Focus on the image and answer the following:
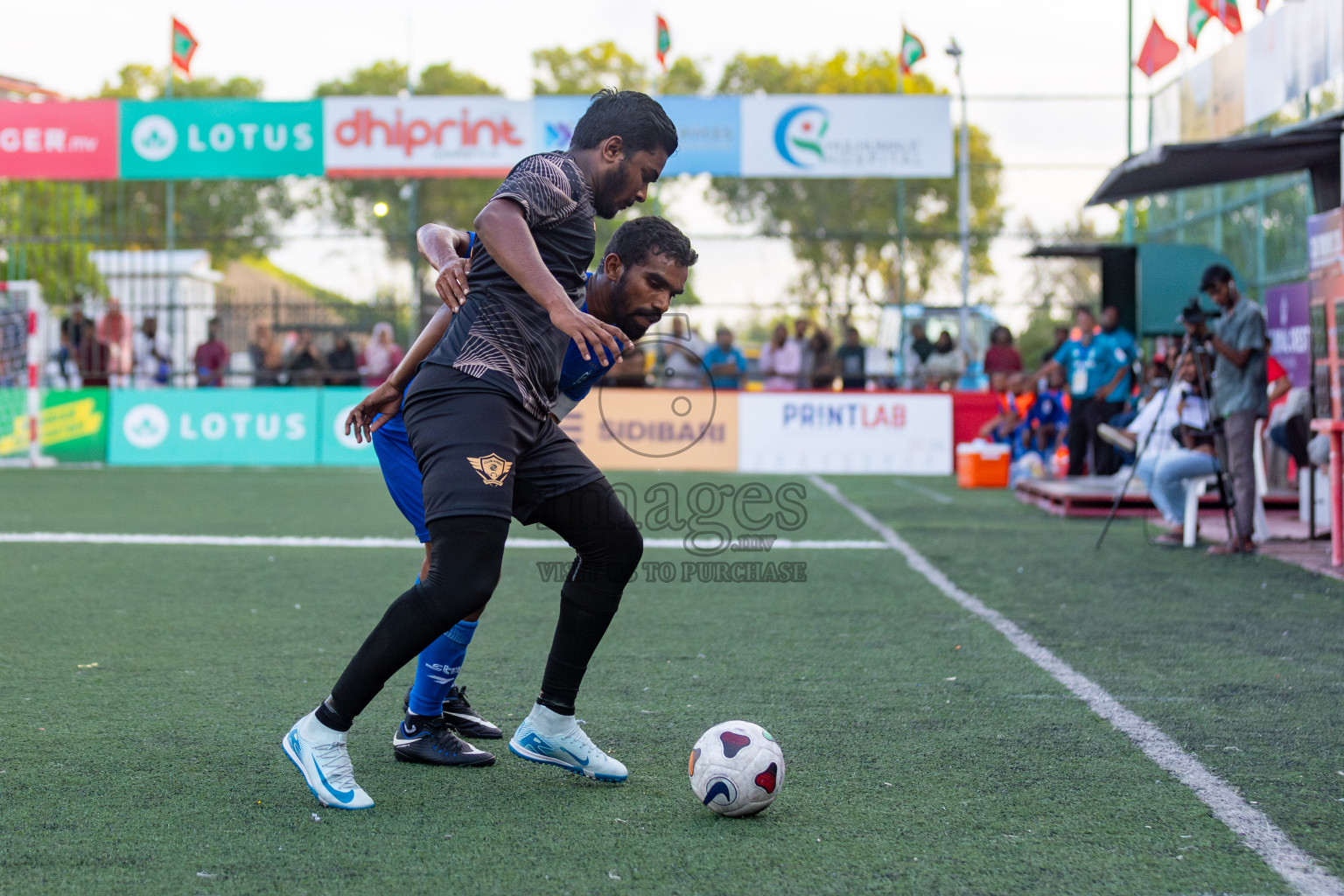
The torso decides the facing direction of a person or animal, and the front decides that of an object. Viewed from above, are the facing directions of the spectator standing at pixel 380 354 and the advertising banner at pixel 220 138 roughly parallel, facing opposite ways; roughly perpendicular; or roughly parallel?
roughly parallel

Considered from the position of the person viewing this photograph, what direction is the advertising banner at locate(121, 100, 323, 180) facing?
facing the viewer

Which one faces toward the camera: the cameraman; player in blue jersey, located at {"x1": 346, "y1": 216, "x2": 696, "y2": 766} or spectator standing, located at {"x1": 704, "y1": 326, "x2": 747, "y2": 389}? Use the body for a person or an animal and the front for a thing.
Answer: the spectator standing

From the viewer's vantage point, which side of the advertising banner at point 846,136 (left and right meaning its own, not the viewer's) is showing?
front

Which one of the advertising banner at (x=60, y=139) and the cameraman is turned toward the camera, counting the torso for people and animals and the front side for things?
the advertising banner

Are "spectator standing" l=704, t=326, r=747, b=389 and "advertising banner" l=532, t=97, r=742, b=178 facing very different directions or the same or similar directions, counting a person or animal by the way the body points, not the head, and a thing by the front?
same or similar directions

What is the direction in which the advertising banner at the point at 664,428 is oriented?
toward the camera

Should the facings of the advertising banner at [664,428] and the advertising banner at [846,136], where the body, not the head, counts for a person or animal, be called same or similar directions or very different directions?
same or similar directions

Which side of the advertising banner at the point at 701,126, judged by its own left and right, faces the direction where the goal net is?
right

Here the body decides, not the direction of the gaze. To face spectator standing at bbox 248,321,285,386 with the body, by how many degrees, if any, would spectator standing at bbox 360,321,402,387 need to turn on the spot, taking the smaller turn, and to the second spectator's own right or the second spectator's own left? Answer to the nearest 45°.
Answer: approximately 90° to the second spectator's own right

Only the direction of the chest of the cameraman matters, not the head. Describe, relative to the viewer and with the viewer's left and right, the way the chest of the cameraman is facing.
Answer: facing to the left of the viewer

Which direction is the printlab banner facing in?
toward the camera

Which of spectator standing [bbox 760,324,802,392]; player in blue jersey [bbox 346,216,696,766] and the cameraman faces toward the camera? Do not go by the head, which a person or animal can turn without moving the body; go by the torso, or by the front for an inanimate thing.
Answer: the spectator standing
